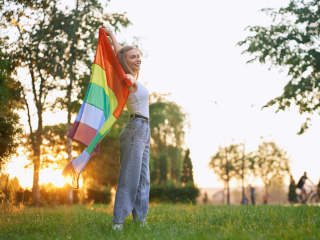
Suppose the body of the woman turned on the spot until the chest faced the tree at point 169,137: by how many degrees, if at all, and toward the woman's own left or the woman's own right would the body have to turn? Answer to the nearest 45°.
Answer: approximately 90° to the woman's own left

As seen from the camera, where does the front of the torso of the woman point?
to the viewer's right

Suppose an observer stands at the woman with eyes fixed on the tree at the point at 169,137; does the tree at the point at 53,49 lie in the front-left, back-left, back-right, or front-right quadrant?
front-left

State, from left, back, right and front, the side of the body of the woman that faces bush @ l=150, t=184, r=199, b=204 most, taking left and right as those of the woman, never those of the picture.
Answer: left

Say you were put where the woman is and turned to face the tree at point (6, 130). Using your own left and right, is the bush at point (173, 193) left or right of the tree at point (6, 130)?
right

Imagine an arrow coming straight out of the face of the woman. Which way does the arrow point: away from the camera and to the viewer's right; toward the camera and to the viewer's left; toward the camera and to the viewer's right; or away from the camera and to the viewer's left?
toward the camera and to the viewer's right
